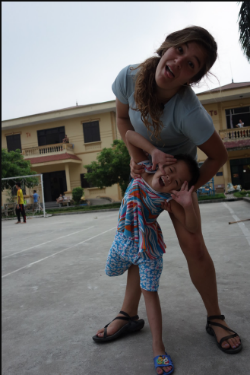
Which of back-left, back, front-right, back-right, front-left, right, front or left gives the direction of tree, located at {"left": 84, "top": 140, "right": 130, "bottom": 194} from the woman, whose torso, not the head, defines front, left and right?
back

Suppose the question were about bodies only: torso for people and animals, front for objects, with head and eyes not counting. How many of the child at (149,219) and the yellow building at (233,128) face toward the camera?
2

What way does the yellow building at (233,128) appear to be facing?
toward the camera

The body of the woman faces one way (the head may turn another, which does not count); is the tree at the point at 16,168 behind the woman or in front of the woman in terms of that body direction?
behind

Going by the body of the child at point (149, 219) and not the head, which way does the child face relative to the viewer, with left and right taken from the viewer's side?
facing the viewer

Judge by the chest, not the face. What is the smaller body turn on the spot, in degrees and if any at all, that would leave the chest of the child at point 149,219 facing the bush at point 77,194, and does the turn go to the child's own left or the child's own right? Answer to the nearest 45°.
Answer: approximately 180°

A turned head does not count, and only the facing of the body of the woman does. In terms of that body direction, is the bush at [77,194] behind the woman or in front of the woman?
behind

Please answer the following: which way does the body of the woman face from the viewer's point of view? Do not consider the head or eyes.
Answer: toward the camera

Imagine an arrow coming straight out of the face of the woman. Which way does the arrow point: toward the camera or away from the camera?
toward the camera

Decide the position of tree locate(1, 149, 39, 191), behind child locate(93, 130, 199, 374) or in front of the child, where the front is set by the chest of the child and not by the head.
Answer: behind

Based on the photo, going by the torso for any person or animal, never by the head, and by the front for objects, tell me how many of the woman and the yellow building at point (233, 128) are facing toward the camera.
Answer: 2

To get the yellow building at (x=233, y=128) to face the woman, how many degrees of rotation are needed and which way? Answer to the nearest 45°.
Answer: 0° — it already faces them

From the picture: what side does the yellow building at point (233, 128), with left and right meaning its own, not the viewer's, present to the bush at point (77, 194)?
right

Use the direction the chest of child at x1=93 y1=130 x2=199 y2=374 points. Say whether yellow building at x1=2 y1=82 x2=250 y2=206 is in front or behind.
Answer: behind
